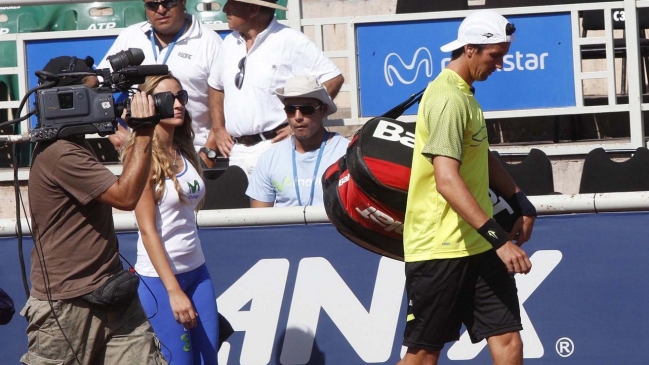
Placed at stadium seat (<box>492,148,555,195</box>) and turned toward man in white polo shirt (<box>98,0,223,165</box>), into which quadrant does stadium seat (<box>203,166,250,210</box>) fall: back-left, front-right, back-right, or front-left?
front-left

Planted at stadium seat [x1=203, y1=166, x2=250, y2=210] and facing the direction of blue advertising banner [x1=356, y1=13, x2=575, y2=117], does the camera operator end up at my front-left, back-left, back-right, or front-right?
back-right

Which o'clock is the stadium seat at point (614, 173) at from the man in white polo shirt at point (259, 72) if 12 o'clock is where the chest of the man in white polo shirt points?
The stadium seat is roughly at 8 o'clock from the man in white polo shirt.

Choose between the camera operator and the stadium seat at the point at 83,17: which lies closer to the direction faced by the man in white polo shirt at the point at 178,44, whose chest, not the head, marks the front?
the camera operator

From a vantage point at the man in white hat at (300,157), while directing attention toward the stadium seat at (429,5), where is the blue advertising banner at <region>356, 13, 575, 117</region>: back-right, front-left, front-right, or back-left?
front-right

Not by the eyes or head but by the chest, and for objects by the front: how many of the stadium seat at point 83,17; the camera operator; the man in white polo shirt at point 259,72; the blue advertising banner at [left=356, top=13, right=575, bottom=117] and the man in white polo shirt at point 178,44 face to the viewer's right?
1

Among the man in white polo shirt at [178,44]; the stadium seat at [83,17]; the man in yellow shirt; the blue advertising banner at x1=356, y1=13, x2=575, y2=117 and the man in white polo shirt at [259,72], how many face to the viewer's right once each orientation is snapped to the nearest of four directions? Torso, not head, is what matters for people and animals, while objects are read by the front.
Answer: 1

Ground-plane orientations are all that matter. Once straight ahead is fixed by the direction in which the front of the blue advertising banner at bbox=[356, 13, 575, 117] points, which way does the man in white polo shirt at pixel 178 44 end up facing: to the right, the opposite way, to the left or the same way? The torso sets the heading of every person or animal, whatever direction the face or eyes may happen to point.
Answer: the same way

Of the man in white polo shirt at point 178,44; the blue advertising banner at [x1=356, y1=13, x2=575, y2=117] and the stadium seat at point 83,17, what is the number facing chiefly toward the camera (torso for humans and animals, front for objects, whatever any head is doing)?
3

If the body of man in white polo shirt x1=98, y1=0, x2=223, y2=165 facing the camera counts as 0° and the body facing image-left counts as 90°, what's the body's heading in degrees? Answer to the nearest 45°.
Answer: approximately 0°
